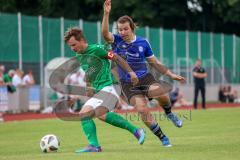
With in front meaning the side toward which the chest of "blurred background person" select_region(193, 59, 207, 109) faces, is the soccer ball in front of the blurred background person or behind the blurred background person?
in front

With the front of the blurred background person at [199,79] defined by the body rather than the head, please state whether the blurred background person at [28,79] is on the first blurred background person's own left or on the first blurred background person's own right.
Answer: on the first blurred background person's own right

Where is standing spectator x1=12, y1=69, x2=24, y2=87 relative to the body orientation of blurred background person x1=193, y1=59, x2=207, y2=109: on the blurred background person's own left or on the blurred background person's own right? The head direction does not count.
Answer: on the blurred background person's own right

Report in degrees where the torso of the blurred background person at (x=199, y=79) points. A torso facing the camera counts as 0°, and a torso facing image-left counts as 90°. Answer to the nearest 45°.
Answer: approximately 0°

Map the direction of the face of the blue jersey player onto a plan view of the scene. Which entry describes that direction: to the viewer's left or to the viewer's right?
to the viewer's left

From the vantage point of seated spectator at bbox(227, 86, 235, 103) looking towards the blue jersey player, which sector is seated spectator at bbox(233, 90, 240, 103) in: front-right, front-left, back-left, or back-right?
back-left

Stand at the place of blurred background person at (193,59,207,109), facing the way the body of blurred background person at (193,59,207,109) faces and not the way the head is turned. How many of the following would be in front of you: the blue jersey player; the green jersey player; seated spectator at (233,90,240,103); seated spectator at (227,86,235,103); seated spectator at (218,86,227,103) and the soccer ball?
3

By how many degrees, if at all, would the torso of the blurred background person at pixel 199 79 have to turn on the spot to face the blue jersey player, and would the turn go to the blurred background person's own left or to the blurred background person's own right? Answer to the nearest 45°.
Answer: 0° — they already face them

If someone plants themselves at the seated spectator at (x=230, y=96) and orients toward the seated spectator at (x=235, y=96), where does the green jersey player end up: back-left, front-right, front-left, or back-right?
back-right
